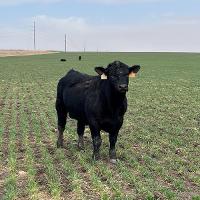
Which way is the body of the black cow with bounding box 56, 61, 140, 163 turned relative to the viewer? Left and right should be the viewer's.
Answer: facing the viewer and to the right of the viewer
